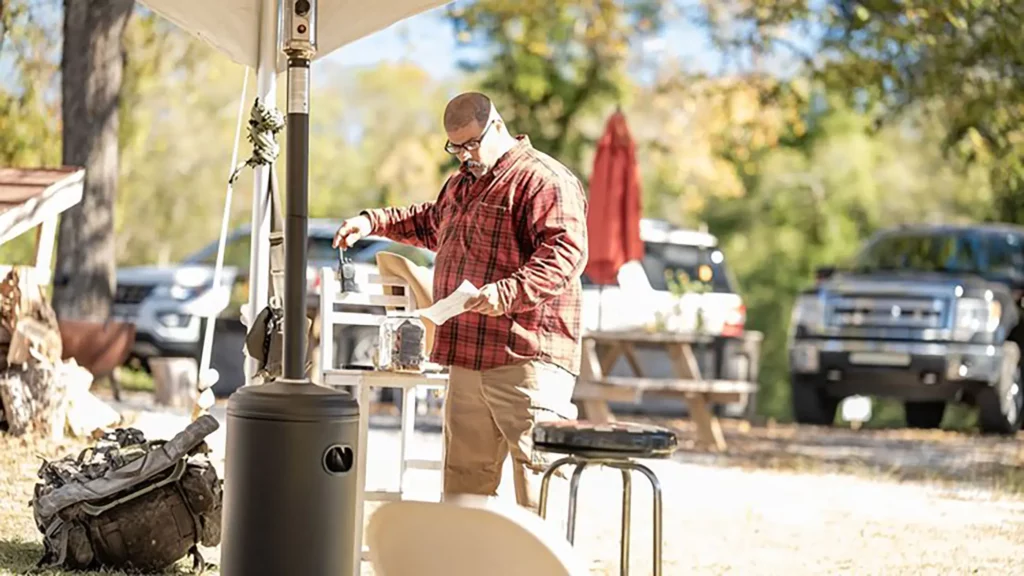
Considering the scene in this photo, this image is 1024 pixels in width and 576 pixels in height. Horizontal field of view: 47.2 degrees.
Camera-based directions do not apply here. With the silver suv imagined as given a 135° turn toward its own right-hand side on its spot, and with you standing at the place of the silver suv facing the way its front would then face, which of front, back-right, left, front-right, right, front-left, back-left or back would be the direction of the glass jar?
back

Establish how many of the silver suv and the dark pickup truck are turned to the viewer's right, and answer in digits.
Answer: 0

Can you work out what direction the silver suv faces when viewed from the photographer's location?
facing the viewer and to the left of the viewer

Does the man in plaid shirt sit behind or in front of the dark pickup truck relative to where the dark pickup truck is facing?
in front

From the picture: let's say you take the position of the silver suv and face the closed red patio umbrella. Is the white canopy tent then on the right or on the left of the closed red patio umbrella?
right

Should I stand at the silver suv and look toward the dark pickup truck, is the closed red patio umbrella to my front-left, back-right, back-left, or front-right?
front-right

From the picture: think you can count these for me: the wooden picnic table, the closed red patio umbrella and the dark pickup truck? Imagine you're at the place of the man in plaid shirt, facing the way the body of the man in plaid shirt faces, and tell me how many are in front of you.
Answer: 0

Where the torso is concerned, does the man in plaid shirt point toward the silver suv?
no

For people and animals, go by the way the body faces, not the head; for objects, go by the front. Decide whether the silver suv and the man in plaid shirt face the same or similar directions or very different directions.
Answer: same or similar directions
